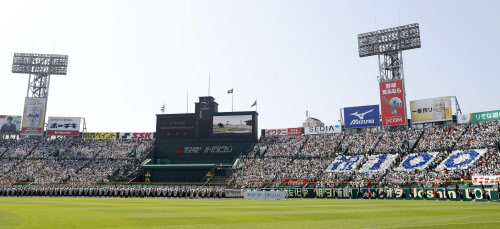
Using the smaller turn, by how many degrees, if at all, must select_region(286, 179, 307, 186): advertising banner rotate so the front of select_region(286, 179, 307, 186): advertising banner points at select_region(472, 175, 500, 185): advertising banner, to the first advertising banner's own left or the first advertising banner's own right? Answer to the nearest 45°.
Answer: approximately 45° to the first advertising banner's own left

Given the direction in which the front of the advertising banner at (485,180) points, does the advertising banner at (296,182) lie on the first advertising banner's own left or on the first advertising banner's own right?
on the first advertising banner's own right

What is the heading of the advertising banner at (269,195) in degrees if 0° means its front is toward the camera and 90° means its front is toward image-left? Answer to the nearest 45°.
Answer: approximately 0°

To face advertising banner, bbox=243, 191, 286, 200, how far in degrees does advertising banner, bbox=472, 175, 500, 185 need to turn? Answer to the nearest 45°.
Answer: approximately 90° to its right

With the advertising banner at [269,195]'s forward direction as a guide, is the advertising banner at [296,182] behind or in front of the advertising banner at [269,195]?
behind
